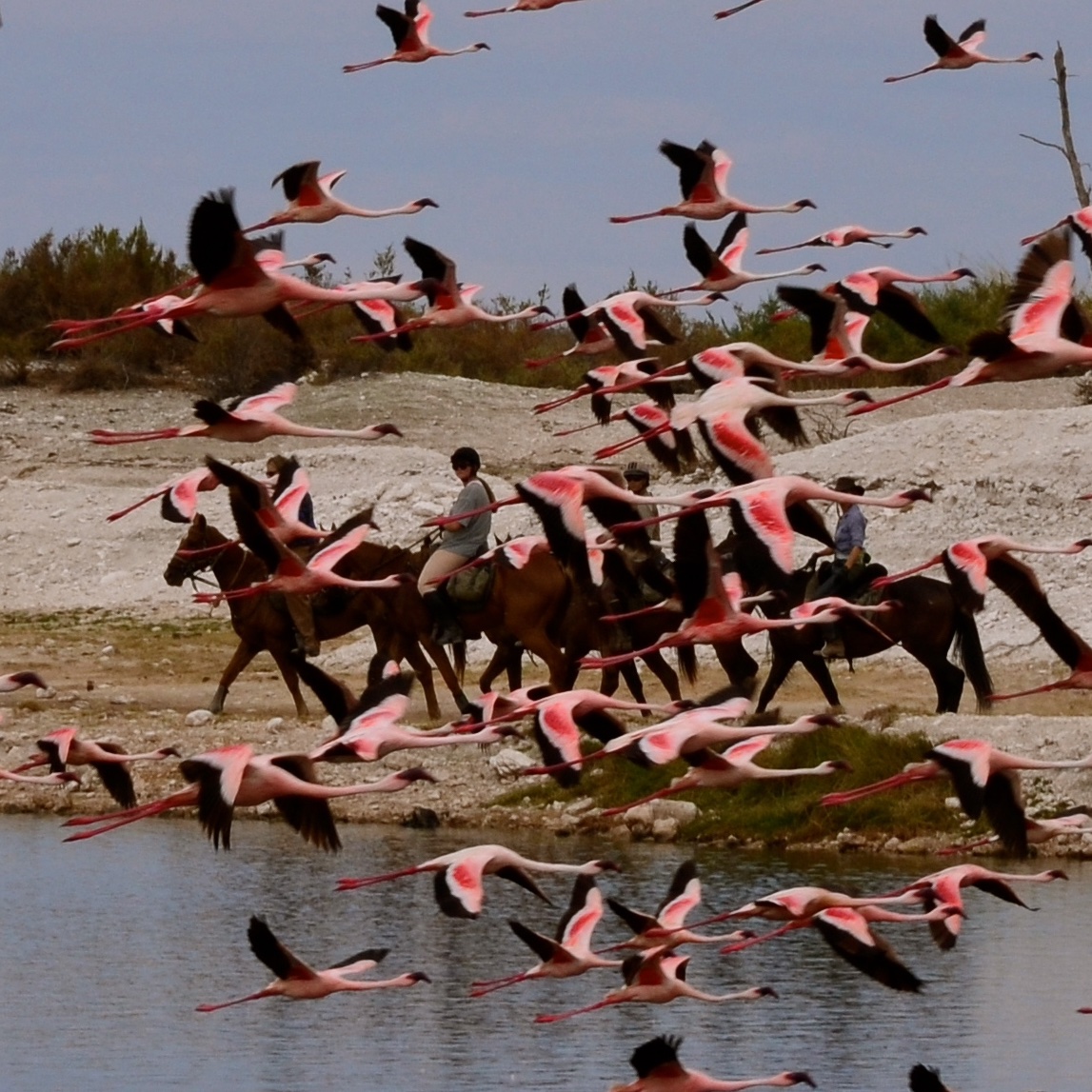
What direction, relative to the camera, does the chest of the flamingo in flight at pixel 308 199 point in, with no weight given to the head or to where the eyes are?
to the viewer's right

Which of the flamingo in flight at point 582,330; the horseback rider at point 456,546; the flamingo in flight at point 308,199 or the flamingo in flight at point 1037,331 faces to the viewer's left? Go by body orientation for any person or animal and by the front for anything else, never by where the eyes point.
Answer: the horseback rider

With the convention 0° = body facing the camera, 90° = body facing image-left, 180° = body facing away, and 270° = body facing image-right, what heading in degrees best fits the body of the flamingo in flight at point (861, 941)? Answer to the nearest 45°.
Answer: approximately 270°

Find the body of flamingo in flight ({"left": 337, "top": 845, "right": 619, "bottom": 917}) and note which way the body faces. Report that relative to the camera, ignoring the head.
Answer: to the viewer's right

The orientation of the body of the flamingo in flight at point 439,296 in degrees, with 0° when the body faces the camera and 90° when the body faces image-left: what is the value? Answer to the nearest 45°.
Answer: approximately 270°

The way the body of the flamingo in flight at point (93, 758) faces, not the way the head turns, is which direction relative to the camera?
to the viewer's right

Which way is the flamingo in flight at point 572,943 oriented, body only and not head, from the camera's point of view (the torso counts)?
to the viewer's right

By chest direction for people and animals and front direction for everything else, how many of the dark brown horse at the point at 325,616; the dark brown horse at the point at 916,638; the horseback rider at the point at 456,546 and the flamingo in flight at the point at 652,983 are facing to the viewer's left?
3

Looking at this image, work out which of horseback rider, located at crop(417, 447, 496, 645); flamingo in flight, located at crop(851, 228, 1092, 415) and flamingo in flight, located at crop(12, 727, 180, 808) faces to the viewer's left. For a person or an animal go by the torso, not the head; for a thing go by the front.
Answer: the horseback rider

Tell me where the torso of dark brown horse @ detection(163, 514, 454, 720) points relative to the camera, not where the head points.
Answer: to the viewer's left

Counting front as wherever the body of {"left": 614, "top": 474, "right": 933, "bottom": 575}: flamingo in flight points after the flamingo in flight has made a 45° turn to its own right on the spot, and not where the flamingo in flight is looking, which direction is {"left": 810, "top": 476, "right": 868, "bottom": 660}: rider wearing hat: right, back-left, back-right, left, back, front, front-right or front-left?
back-left
